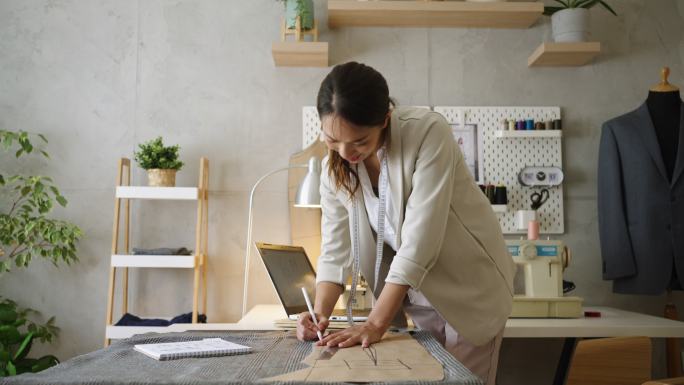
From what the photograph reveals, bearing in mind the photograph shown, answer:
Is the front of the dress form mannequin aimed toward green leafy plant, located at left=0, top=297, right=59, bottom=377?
no

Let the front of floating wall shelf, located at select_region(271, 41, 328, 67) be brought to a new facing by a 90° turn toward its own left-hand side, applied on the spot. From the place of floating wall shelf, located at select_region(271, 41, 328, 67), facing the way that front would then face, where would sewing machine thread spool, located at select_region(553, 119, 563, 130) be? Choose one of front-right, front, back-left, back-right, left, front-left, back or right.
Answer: front

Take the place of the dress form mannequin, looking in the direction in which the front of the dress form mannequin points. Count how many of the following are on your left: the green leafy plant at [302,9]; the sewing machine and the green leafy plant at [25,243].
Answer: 0

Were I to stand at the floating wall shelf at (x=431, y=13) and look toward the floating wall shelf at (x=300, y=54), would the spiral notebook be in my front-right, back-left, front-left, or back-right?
front-left

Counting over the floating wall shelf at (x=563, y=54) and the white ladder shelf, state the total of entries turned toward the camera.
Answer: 2

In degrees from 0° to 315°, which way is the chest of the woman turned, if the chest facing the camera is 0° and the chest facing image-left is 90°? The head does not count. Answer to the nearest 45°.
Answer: approximately 45°

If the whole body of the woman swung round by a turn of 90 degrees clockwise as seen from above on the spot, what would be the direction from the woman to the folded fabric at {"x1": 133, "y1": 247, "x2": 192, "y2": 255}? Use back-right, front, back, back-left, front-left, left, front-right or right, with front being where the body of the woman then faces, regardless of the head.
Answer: front

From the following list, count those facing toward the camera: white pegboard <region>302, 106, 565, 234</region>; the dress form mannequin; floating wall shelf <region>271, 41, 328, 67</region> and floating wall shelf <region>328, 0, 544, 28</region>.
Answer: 4

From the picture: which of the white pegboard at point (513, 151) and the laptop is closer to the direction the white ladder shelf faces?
the laptop

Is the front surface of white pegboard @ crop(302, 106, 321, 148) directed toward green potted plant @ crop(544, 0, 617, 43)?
no

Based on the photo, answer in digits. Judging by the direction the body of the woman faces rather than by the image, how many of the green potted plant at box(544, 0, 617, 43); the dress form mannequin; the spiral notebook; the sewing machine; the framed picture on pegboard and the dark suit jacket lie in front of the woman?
1

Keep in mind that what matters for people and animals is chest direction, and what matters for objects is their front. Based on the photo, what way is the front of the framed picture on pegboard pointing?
toward the camera

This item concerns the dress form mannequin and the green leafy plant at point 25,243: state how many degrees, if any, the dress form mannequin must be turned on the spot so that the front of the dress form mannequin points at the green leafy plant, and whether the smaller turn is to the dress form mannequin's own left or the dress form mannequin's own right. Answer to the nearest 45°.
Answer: approximately 45° to the dress form mannequin's own right

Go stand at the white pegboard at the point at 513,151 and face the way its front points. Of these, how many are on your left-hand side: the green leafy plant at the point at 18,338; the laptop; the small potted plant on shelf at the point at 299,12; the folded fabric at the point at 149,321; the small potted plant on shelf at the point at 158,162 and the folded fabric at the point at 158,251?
0

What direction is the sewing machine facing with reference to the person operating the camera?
facing the viewer

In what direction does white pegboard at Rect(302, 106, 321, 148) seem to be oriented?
toward the camera

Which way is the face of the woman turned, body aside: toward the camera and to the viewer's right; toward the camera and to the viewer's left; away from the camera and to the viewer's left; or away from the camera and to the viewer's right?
toward the camera and to the viewer's left

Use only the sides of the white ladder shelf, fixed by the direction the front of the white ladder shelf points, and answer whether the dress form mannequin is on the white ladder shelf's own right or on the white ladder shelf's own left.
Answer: on the white ladder shelf's own left

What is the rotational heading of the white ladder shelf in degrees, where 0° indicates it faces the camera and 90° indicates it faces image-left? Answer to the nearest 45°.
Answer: approximately 0°
